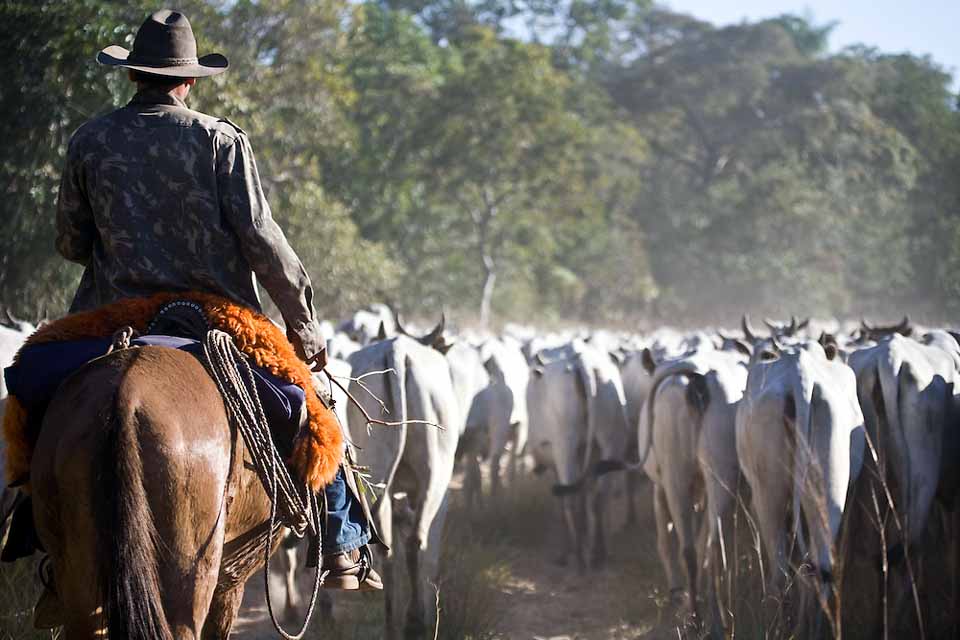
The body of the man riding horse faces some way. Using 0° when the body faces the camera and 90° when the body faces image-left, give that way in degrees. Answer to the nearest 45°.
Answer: approximately 180°

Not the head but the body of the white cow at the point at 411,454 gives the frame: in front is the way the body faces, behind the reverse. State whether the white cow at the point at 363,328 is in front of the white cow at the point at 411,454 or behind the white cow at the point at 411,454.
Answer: in front

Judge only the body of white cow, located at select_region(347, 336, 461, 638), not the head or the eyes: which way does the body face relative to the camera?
away from the camera

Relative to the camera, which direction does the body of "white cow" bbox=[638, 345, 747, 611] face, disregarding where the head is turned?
away from the camera

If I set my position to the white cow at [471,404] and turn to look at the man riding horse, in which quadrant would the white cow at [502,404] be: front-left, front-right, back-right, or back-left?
back-left

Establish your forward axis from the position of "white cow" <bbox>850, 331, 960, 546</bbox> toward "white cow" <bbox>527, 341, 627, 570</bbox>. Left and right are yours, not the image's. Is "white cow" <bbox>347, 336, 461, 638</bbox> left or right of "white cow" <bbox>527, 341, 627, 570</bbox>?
left

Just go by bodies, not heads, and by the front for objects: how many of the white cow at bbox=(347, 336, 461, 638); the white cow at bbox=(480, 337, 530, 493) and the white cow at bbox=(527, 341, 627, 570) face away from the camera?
3

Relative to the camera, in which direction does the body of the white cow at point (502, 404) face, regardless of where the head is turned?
away from the camera

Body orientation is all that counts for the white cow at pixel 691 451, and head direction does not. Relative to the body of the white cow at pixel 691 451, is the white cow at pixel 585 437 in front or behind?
in front

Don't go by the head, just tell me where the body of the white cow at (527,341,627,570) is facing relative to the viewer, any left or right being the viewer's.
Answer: facing away from the viewer

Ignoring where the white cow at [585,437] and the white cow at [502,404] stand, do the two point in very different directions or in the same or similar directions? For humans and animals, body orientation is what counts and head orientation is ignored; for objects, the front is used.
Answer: same or similar directions

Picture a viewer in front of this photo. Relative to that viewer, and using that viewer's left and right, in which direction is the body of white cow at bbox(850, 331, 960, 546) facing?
facing away from the viewer
